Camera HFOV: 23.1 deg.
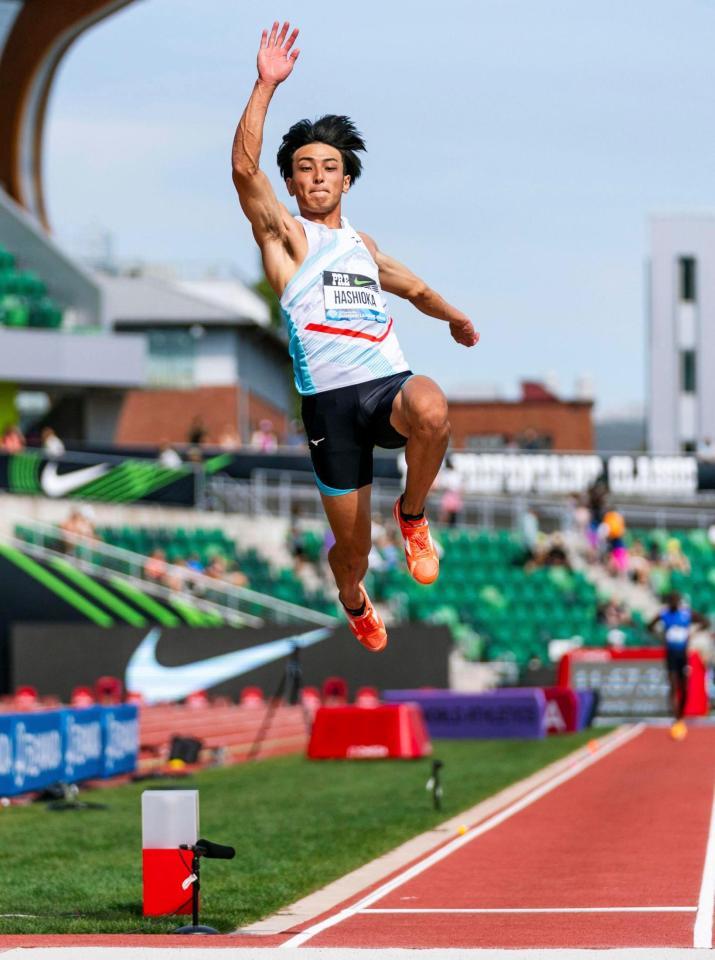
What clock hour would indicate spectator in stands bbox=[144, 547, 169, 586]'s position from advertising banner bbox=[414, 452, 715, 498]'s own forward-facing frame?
The spectator in stands is roughly at 1 o'clock from the advertising banner.

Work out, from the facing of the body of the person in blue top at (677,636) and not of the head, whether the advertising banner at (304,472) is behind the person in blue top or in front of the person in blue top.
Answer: behind

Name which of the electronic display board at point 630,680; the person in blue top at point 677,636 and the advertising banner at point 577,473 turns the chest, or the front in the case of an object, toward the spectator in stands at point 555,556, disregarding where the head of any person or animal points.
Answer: the advertising banner at point 577,473

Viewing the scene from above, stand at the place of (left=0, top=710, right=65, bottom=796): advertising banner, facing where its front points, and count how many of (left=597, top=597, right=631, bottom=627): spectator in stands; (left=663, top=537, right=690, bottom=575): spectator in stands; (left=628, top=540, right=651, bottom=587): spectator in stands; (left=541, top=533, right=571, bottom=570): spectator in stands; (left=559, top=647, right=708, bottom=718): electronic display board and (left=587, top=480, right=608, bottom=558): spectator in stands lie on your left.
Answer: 6

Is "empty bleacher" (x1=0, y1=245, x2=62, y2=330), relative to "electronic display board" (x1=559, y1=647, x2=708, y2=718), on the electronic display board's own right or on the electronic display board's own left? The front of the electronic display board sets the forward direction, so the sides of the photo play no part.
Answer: on the electronic display board's own right

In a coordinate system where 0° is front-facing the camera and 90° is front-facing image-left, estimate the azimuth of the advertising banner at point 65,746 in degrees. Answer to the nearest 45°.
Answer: approximately 315°

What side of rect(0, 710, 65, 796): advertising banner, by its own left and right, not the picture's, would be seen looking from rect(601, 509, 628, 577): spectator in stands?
left

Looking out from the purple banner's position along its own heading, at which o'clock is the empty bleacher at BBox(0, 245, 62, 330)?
The empty bleacher is roughly at 5 o'clock from the purple banner.
